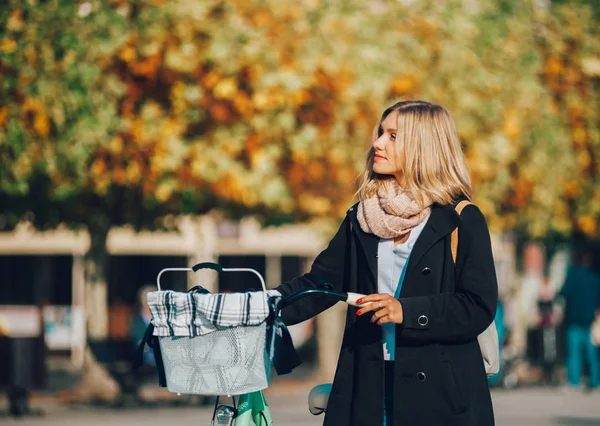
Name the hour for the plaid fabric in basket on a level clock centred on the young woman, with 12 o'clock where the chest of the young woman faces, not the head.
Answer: The plaid fabric in basket is roughly at 1 o'clock from the young woman.

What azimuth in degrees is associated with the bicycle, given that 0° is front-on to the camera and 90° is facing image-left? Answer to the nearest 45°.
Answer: approximately 45°

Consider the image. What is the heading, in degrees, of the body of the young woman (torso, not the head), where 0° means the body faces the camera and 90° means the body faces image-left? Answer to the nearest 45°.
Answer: approximately 45°

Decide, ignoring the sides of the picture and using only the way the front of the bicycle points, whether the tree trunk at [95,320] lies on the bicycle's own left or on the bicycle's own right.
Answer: on the bicycle's own right
